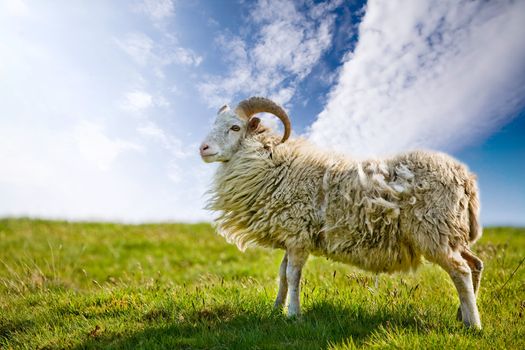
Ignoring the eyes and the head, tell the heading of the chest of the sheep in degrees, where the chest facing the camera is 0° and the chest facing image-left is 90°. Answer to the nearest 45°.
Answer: approximately 90°
